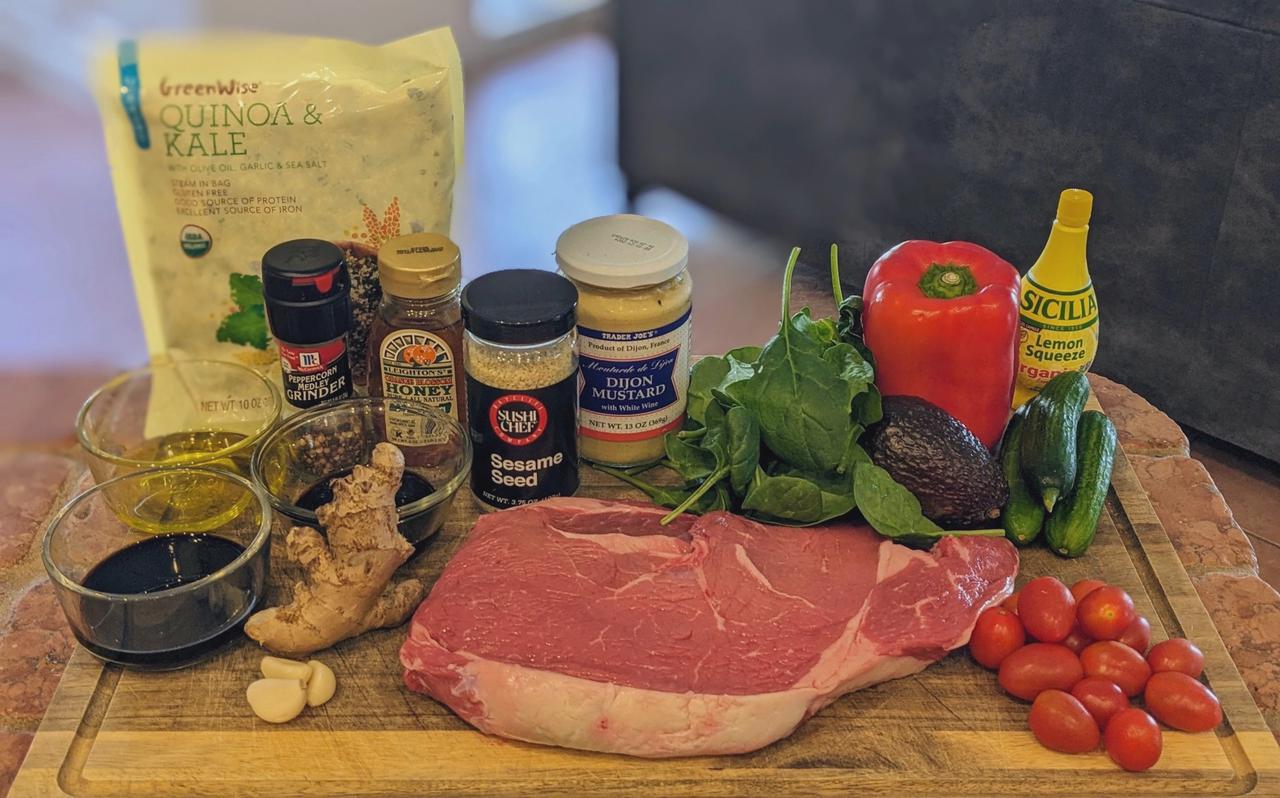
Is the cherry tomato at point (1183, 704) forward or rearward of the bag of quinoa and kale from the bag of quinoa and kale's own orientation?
forward

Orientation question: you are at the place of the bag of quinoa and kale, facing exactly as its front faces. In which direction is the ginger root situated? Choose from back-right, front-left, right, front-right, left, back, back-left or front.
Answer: front

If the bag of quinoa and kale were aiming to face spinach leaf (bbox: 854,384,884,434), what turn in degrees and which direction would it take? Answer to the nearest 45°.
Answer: approximately 45° to its left

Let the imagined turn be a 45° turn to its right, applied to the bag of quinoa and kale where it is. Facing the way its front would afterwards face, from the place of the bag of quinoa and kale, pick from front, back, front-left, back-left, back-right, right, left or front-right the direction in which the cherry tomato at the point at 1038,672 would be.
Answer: left

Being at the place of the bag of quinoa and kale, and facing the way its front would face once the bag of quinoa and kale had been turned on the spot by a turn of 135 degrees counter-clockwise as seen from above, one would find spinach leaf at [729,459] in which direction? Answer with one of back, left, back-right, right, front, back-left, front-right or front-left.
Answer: right

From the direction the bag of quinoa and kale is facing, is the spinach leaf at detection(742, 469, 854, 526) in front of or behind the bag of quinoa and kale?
in front

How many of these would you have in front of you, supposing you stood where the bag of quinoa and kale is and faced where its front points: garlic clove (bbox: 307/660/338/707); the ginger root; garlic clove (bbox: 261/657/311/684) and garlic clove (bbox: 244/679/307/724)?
4

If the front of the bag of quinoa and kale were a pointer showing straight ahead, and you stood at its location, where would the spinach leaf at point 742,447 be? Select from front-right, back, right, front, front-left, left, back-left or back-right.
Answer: front-left

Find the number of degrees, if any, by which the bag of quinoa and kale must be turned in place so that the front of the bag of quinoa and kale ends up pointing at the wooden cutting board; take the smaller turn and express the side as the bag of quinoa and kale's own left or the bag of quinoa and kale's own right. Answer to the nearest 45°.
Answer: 0° — it already faces it

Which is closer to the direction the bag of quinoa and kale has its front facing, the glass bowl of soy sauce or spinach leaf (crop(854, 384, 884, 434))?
the glass bowl of soy sauce

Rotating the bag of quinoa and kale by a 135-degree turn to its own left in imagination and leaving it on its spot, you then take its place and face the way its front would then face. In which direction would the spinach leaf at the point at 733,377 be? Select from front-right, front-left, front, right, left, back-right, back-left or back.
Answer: right

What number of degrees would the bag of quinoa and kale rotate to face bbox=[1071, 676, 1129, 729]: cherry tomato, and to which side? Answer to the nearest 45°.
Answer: approximately 45° to its left

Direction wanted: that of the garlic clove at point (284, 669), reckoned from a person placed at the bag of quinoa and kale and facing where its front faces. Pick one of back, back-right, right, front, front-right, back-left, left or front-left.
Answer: front

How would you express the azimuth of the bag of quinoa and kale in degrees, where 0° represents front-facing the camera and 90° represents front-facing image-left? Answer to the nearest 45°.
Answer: approximately 0°

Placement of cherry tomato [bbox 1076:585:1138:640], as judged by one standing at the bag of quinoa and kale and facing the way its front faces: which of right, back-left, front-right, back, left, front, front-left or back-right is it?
front-left

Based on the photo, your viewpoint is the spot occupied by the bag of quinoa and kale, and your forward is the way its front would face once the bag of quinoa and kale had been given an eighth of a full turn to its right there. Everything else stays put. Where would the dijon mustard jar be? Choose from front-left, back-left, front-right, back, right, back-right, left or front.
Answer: left

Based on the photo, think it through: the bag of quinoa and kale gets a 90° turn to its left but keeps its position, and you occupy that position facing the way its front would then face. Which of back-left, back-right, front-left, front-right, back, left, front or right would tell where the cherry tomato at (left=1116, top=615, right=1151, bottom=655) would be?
front-right

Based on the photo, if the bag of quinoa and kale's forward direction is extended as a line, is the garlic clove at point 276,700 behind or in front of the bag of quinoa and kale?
in front

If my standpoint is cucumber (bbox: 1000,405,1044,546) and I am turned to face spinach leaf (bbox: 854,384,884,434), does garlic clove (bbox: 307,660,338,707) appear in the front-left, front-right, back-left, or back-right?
front-left
